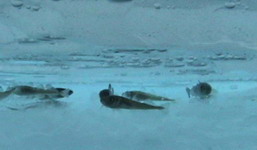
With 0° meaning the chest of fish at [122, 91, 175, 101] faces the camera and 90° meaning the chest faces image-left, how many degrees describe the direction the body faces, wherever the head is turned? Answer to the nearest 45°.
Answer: approximately 90°

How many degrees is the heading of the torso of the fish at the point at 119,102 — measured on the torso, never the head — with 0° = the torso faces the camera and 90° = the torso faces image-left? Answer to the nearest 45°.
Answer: approximately 90°
